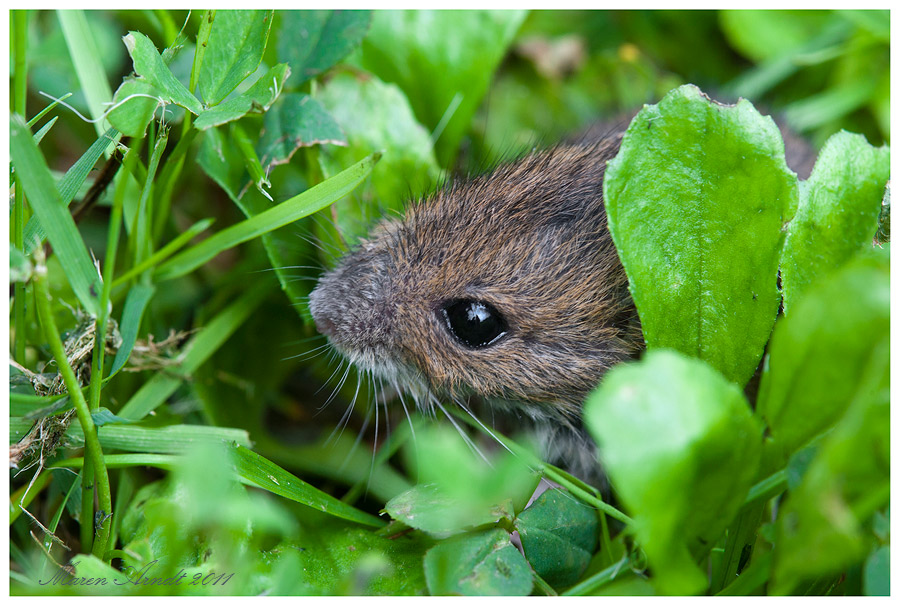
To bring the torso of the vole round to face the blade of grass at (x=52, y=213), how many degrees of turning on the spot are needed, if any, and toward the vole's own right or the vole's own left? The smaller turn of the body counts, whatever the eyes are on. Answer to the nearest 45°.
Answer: approximately 45° to the vole's own left

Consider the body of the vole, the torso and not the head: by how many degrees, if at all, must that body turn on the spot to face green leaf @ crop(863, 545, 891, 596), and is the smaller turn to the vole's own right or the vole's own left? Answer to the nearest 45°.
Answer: approximately 135° to the vole's own left

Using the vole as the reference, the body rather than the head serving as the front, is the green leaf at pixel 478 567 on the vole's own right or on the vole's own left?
on the vole's own left

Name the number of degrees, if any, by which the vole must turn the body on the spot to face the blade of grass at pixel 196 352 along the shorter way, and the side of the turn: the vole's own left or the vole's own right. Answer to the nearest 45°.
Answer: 0° — it already faces it

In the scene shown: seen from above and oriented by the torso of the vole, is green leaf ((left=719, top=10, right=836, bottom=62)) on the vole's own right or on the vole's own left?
on the vole's own right

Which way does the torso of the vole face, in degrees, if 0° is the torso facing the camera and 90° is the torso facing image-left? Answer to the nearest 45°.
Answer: approximately 90°
